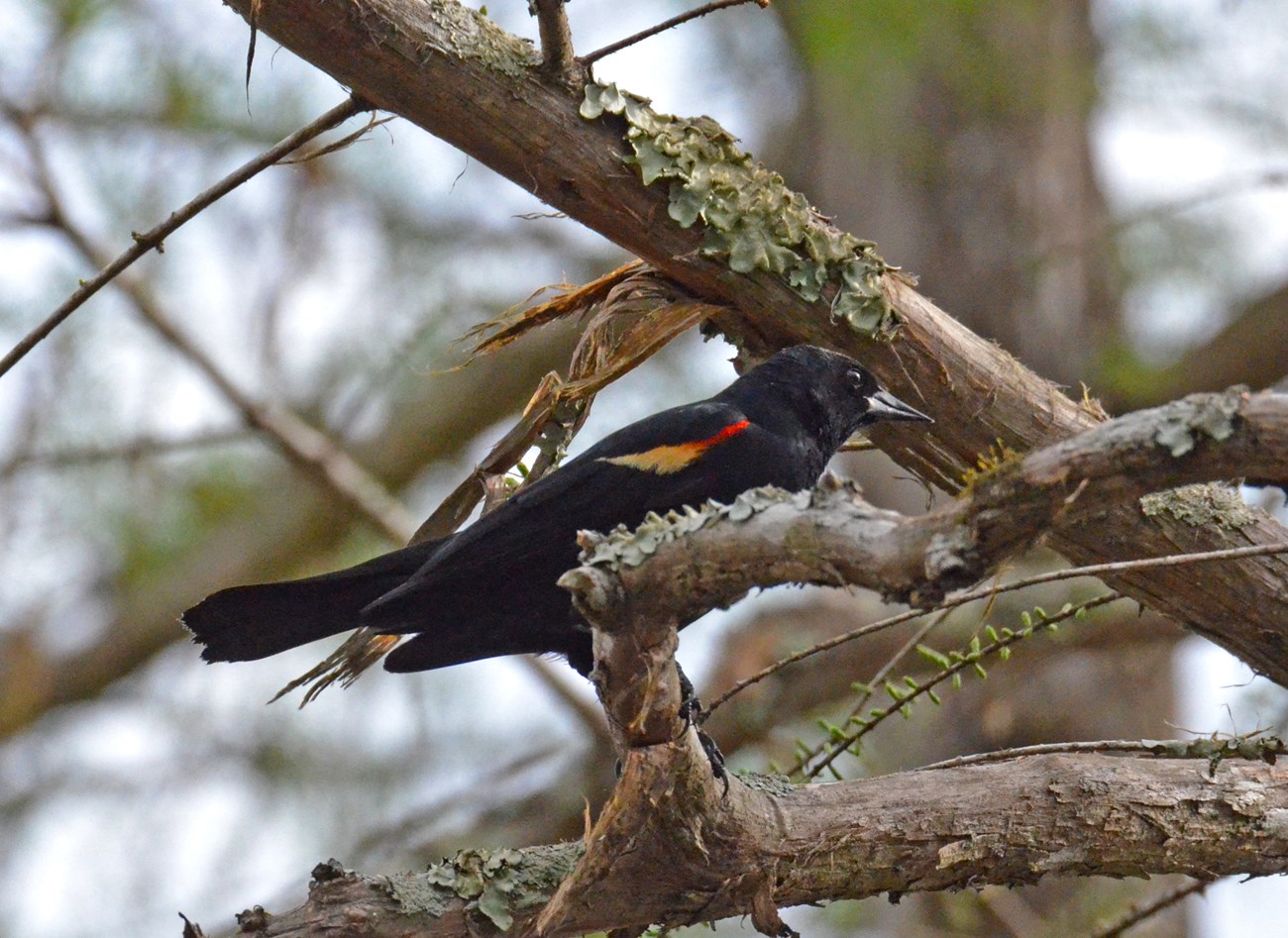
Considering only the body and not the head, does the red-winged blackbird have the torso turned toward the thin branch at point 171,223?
no

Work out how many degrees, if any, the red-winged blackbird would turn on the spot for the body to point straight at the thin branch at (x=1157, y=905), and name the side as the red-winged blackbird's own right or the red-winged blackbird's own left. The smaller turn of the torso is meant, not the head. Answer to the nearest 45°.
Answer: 0° — it already faces it

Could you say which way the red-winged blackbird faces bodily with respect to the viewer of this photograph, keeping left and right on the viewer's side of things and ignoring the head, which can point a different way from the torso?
facing to the right of the viewer

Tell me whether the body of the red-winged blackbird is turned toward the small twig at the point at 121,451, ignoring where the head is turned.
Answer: no

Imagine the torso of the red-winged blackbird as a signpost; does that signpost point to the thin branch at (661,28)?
no

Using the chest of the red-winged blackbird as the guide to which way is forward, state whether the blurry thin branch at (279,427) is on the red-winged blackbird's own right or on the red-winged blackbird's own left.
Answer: on the red-winged blackbird's own left

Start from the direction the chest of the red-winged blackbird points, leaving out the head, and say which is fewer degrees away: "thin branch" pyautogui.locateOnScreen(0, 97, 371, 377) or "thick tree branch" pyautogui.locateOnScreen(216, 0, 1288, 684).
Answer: the thick tree branch
